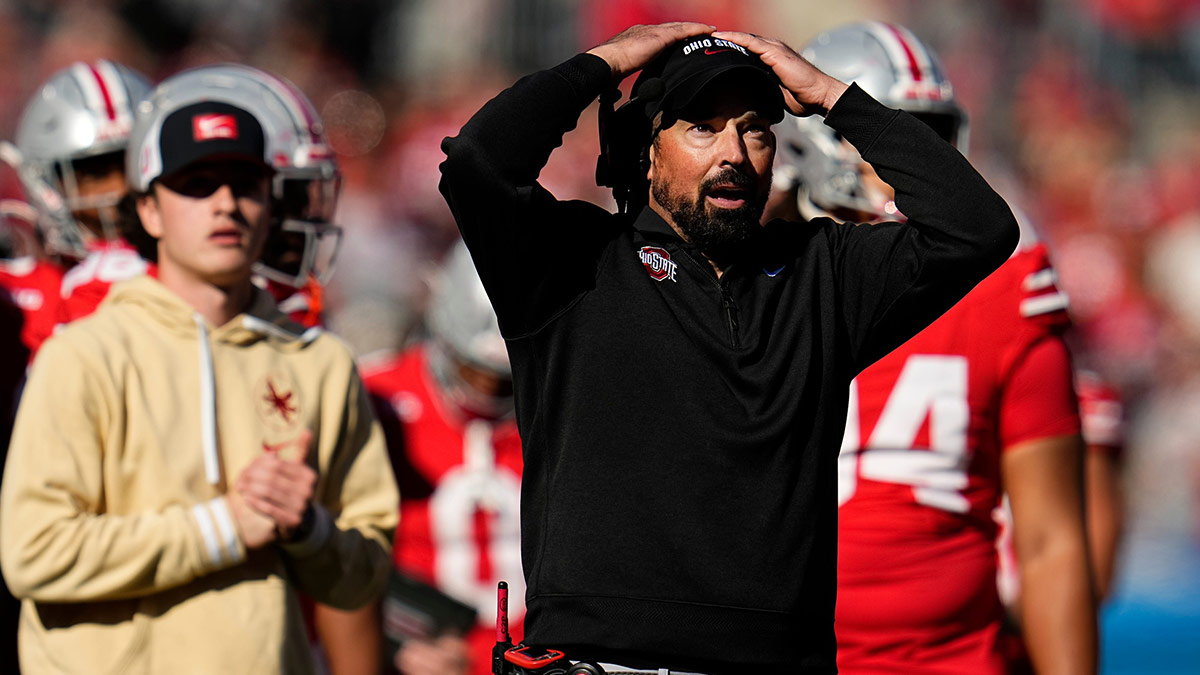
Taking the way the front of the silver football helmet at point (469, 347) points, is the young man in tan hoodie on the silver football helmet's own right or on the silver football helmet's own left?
on the silver football helmet's own right

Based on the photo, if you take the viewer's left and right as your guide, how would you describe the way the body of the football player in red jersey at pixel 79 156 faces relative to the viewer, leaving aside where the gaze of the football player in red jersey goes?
facing the viewer and to the right of the viewer

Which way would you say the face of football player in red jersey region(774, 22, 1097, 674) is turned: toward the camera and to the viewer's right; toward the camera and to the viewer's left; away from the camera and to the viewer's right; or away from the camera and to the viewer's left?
toward the camera and to the viewer's left

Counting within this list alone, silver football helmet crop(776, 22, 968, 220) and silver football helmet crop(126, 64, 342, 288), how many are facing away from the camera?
0
